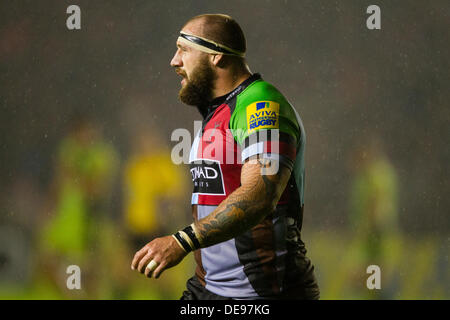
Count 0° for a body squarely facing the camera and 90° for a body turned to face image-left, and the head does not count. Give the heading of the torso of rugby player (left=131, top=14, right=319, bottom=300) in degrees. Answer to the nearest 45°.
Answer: approximately 90°

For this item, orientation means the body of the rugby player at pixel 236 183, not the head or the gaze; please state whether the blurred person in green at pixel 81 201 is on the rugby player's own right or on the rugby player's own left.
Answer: on the rugby player's own right

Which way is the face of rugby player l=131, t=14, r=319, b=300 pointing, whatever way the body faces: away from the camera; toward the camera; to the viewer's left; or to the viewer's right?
to the viewer's left

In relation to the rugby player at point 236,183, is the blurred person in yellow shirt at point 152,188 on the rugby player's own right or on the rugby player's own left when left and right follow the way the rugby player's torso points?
on the rugby player's own right
